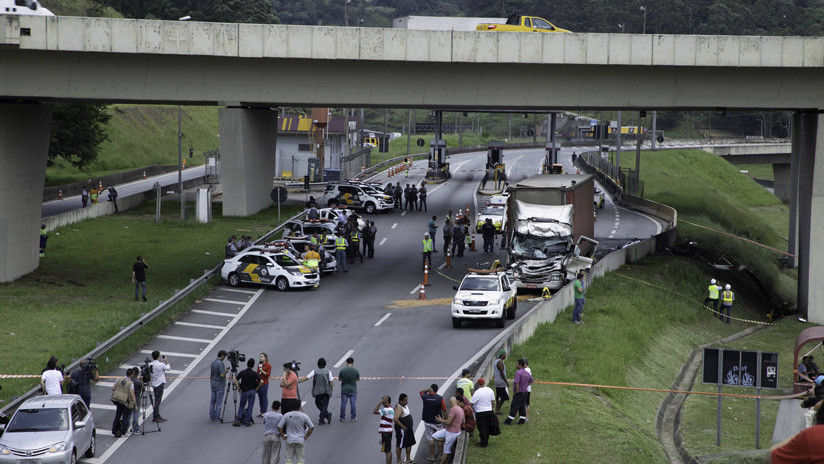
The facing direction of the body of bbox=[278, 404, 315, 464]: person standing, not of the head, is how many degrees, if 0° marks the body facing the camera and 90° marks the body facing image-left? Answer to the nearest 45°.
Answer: approximately 180°

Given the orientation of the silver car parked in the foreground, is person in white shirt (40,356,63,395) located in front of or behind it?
behind

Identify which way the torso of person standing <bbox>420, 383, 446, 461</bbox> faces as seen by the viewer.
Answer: away from the camera

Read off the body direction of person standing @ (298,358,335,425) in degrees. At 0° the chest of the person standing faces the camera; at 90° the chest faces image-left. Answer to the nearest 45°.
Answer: approximately 180°

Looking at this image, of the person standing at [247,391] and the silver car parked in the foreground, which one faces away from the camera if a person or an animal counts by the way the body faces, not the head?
the person standing

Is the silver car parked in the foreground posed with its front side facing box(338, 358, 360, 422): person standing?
no

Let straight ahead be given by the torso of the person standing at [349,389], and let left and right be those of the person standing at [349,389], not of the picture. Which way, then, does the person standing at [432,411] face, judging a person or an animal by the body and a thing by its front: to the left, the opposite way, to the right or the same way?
the same way

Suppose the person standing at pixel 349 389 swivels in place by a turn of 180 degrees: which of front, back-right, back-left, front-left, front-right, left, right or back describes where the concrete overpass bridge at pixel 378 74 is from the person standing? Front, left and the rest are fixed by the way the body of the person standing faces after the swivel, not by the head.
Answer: back

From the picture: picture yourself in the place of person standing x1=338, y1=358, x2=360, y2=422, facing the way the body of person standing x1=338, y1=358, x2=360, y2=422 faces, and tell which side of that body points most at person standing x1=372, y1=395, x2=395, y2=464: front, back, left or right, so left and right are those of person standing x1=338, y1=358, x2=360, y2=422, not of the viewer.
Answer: back

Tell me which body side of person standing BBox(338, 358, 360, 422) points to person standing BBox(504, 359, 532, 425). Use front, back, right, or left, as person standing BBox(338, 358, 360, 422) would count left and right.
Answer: right

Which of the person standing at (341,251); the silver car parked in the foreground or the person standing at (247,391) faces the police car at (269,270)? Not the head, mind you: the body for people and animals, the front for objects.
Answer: the person standing at (247,391)

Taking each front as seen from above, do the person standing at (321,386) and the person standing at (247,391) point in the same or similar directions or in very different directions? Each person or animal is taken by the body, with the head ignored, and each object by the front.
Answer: same or similar directions

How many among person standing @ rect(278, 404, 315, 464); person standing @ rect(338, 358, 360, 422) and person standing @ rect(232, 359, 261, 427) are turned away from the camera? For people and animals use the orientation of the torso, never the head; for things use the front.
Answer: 3
